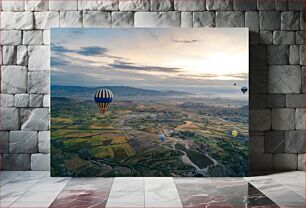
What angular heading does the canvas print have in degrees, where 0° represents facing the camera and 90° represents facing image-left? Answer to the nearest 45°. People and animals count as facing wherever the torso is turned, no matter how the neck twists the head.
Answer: approximately 0°
